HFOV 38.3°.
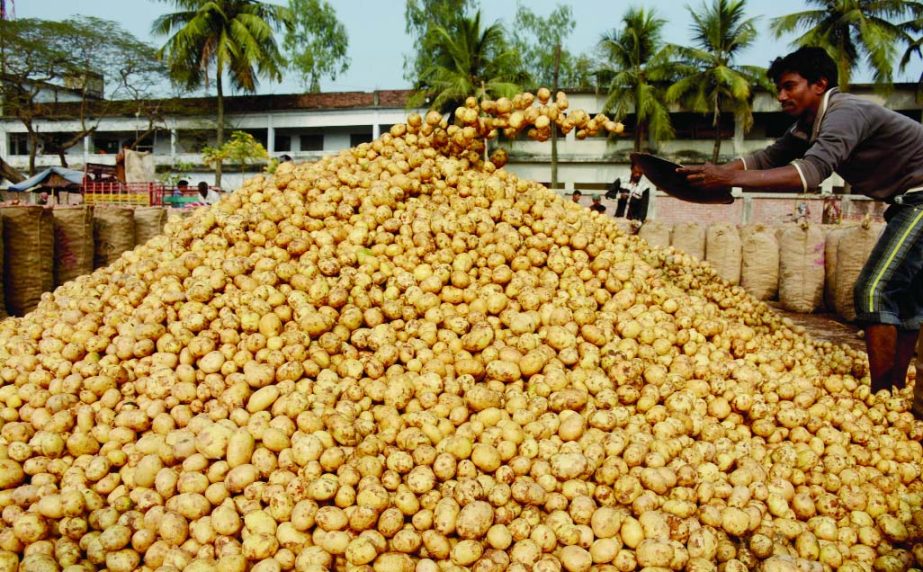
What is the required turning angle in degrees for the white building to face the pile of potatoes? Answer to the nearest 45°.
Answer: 0° — it already faces it

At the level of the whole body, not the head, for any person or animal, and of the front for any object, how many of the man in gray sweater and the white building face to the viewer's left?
1

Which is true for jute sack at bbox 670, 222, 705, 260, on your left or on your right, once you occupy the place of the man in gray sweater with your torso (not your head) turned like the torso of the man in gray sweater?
on your right

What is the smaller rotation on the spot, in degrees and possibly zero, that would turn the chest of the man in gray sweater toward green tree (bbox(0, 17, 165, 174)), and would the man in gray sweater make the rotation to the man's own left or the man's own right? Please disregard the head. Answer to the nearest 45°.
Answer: approximately 45° to the man's own right

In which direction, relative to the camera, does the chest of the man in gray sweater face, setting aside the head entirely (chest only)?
to the viewer's left

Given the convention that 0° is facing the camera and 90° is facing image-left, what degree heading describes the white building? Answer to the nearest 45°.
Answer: approximately 0°
